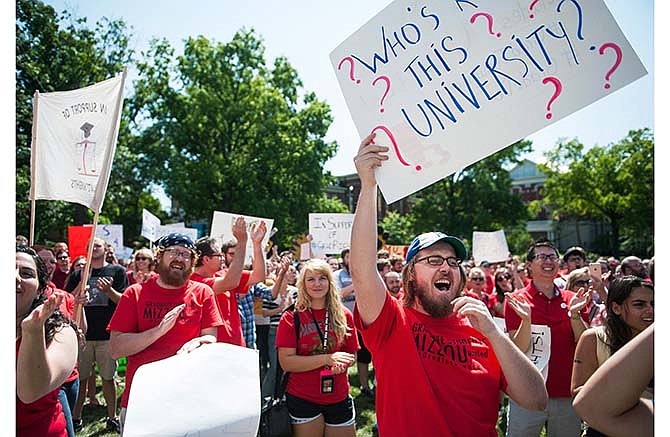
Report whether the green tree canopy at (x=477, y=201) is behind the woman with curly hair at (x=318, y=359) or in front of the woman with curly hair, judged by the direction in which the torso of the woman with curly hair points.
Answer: behind

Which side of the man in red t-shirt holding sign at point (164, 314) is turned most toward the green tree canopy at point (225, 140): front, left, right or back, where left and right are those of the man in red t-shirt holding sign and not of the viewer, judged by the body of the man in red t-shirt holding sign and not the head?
back

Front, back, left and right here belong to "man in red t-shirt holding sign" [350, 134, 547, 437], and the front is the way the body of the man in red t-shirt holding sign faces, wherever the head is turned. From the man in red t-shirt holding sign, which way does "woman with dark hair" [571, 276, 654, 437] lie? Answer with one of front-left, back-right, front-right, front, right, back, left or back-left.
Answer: left

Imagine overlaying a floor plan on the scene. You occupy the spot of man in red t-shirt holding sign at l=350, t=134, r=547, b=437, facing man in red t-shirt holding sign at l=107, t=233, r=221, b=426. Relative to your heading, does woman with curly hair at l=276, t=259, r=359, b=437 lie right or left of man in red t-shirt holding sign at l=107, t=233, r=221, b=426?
right

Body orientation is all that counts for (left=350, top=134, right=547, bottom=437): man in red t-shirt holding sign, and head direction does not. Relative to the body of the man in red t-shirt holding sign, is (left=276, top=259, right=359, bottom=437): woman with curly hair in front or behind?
behind

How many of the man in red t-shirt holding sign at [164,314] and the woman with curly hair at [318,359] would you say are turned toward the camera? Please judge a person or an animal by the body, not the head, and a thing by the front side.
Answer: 2

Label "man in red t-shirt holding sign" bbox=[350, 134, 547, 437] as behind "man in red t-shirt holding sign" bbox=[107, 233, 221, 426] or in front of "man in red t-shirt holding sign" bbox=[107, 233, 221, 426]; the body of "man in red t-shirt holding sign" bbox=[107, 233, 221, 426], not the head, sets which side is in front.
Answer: in front

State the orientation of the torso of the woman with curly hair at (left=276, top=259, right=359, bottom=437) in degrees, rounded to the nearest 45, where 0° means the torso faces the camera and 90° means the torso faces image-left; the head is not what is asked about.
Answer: approximately 0°

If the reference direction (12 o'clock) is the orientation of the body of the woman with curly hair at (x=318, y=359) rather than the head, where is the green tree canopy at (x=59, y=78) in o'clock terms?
The green tree canopy is roughly at 5 o'clock from the woman with curly hair.

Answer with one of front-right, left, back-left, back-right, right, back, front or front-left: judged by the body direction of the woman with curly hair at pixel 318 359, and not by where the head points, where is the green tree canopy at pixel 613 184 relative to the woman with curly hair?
back-left
